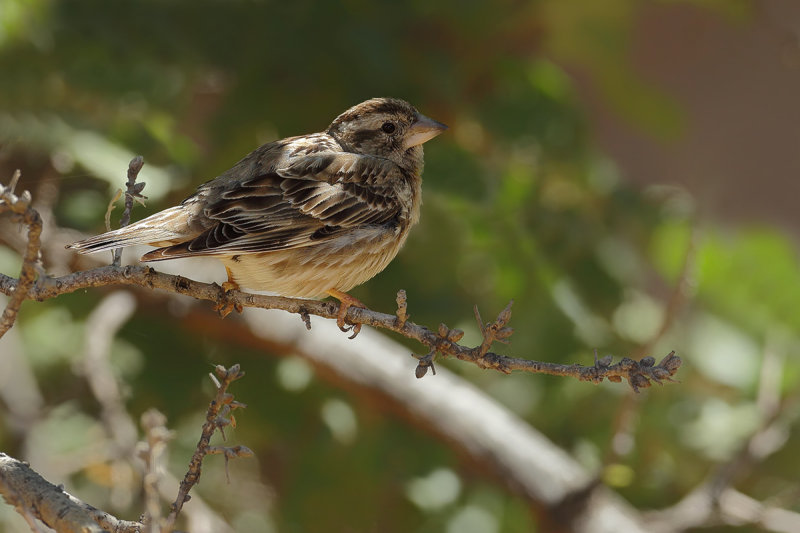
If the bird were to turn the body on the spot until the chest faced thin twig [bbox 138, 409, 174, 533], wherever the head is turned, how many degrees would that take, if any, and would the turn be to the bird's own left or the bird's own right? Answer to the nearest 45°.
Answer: approximately 90° to the bird's own right

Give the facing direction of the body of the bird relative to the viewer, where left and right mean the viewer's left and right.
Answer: facing to the right of the viewer

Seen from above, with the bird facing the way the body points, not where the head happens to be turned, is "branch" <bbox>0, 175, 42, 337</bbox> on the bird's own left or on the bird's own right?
on the bird's own right

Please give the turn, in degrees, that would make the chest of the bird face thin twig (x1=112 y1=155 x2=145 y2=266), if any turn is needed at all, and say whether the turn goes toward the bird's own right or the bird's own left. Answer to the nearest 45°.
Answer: approximately 135° to the bird's own right

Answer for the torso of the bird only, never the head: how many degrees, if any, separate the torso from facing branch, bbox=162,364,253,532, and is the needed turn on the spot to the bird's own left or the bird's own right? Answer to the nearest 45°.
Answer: approximately 90° to the bird's own right

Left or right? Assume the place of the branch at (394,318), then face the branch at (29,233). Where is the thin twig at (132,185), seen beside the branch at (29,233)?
right
